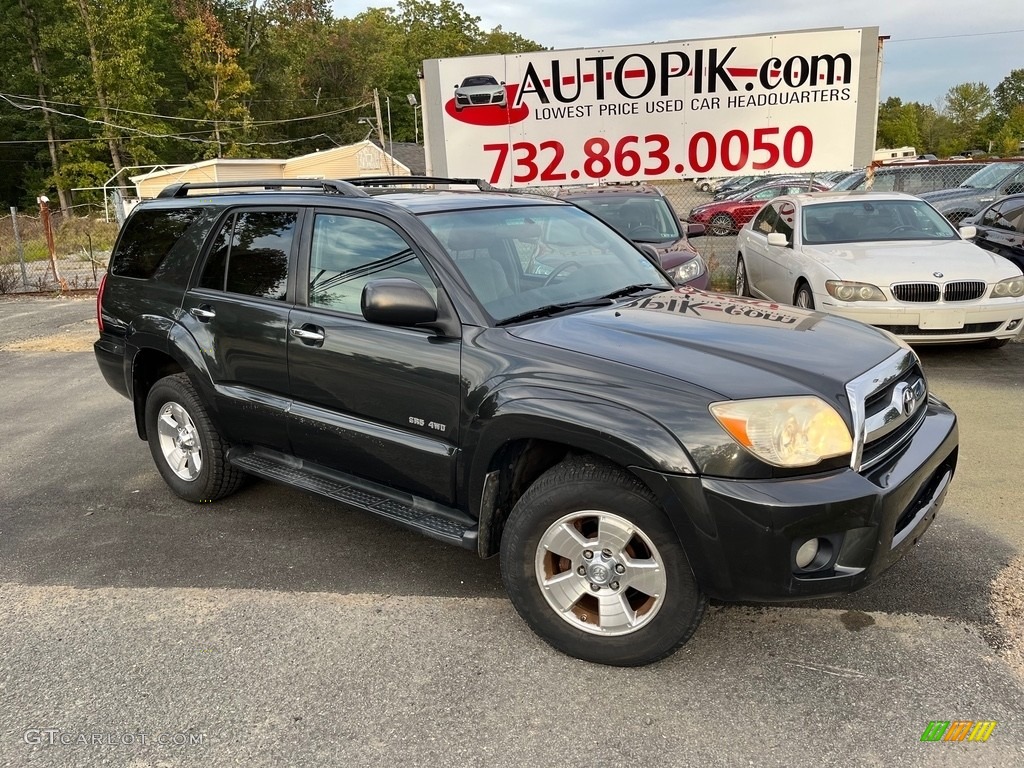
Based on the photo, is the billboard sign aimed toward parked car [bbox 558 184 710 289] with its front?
yes

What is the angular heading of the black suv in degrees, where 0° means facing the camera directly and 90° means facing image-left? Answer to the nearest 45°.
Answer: approximately 315°

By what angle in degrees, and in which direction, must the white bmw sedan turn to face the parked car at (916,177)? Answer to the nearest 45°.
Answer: approximately 135° to its left

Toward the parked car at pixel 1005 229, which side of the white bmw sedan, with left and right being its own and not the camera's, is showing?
left

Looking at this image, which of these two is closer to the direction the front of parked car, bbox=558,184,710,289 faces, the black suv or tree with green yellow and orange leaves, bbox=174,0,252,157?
the black suv

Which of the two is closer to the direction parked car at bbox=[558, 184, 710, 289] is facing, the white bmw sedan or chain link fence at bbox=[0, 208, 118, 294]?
the white bmw sedan

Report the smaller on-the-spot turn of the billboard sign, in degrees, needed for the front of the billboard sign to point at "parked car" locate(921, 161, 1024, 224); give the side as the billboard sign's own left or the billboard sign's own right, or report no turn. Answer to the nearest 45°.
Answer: approximately 135° to the billboard sign's own left

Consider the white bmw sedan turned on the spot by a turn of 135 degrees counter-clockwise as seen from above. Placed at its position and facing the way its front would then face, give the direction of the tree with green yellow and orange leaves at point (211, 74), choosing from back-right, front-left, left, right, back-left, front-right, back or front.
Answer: front-left

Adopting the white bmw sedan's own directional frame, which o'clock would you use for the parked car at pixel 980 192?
The parked car is roughly at 8 o'clock from the white bmw sedan.

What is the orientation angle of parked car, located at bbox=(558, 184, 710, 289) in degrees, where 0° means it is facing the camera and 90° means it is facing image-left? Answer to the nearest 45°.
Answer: approximately 315°
